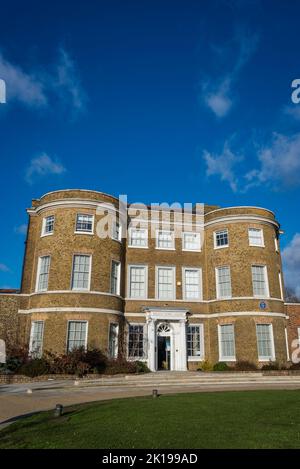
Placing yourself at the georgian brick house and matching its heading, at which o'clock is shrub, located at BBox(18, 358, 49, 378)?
The shrub is roughly at 2 o'clock from the georgian brick house.

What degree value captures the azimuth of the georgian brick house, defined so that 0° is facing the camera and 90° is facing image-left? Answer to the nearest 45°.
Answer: approximately 0°

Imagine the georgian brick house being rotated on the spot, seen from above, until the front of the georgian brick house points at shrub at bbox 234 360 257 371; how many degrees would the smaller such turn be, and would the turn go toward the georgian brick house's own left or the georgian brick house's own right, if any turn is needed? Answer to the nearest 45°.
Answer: approximately 90° to the georgian brick house's own left
